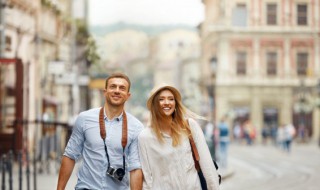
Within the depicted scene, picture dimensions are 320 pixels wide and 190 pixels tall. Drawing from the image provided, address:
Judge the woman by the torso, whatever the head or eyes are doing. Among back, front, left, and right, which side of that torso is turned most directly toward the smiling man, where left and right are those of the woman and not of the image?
right

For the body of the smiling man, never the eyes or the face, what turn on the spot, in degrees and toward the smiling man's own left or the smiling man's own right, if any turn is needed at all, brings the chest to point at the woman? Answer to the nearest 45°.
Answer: approximately 90° to the smiling man's own left

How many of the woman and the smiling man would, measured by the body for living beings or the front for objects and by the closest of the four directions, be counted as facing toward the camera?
2

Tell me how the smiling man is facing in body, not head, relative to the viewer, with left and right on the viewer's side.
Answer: facing the viewer

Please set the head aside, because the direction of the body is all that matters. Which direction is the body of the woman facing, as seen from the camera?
toward the camera
